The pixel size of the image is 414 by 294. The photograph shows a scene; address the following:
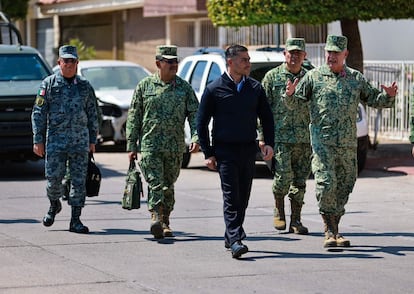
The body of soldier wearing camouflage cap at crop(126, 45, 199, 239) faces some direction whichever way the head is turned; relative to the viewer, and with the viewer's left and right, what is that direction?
facing the viewer

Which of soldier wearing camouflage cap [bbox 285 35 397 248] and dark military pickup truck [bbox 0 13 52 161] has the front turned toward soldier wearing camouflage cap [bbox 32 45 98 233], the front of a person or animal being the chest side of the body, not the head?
the dark military pickup truck

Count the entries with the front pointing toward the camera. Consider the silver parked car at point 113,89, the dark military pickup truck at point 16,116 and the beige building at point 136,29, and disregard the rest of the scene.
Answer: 3

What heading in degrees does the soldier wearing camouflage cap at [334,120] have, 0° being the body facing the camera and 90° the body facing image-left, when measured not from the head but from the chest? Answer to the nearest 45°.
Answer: approximately 0°

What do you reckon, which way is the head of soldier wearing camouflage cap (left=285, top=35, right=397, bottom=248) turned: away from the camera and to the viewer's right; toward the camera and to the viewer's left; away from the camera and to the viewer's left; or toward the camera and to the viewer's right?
toward the camera and to the viewer's left

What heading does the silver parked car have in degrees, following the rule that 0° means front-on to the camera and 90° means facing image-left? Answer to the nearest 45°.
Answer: approximately 0°

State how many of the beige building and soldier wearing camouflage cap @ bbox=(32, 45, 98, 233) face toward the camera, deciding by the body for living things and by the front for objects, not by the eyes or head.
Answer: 2

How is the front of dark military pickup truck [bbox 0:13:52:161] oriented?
toward the camera

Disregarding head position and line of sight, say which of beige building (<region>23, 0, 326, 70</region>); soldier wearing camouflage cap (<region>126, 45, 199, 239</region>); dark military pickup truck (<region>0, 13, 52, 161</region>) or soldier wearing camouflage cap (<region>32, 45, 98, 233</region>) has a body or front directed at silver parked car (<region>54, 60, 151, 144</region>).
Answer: the beige building

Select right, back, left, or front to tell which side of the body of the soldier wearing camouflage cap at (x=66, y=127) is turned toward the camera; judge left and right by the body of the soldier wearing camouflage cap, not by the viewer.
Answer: front
